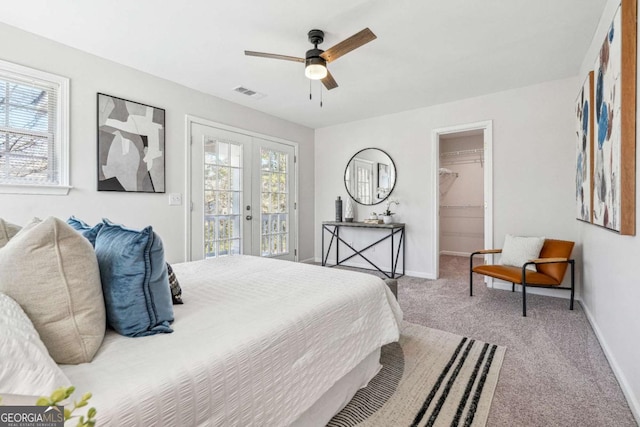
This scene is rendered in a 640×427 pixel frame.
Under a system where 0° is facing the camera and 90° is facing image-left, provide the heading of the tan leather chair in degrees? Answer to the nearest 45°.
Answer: approximately 45°

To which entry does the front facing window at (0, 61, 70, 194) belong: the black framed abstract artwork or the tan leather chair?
the tan leather chair

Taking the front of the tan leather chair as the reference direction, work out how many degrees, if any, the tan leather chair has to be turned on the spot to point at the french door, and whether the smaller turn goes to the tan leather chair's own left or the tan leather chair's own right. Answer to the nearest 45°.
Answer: approximately 45° to the tan leather chair's own right

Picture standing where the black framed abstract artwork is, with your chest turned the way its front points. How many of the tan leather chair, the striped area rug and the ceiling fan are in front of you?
3

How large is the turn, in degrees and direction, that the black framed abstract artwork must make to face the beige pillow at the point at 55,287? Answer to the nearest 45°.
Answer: approximately 45° to its right

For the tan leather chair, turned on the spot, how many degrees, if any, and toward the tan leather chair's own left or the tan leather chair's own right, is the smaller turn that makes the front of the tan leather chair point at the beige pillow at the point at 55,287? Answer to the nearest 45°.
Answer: approximately 45° to the tan leather chair's own left

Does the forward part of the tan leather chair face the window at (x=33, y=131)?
yes

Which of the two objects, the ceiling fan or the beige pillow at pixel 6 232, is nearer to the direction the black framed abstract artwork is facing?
the ceiling fan

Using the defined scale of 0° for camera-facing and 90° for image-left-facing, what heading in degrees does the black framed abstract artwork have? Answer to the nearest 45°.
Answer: approximately 315°

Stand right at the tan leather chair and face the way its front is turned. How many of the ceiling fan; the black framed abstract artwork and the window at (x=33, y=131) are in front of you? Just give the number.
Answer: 3

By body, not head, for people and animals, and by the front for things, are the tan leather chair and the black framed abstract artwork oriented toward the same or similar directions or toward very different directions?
very different directions
